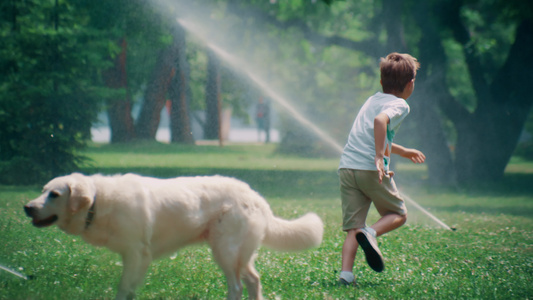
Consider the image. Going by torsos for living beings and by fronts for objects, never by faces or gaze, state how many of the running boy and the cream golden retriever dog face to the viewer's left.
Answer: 1

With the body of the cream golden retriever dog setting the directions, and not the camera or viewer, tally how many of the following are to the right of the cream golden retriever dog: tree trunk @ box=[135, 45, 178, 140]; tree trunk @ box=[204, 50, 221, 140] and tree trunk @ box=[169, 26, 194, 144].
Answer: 3

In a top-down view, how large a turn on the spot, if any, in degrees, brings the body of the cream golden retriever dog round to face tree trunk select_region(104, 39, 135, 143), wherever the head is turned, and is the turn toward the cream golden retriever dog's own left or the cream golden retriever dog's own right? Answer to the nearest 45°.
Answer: approximately 90° to the cream golden retriever dog's own right

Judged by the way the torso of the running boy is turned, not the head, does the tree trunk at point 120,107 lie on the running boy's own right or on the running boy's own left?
on the running boy's own left

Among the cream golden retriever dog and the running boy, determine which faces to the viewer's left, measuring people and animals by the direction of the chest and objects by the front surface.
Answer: the cream golden retriever dog

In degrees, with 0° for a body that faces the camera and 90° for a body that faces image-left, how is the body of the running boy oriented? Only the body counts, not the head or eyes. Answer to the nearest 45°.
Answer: approximately 225°

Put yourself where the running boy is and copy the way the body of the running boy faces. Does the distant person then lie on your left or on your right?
on your left

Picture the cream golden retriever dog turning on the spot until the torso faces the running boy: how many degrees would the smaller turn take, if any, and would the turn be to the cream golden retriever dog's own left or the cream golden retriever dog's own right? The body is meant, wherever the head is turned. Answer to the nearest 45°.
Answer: approximately 180°

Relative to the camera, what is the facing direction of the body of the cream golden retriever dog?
to the viewer's left

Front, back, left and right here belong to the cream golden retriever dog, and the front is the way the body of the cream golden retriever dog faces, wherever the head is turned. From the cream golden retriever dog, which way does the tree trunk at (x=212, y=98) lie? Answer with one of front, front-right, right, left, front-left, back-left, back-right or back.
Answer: right

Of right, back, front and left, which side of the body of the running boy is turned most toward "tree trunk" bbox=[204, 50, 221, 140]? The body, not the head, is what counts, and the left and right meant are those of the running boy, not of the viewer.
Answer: left

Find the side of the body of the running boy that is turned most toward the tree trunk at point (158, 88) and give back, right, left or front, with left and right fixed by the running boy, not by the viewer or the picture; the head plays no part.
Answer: left
